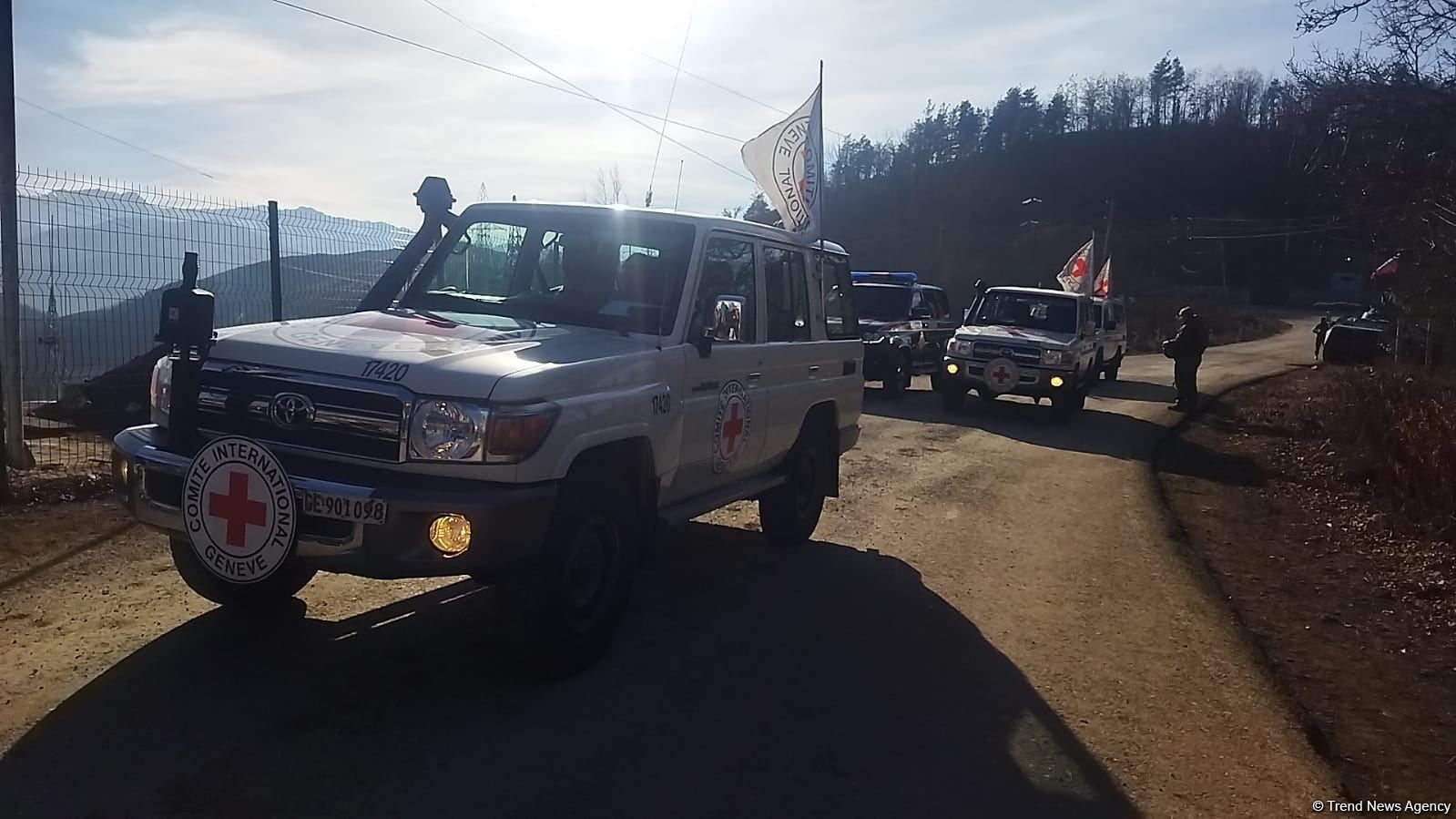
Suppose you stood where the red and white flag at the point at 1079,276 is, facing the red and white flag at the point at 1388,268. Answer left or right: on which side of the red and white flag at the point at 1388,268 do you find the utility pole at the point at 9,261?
right

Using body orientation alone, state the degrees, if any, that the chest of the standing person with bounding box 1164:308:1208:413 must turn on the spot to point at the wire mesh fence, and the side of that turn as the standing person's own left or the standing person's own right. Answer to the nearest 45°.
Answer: approximately 45° to the standing person's own left

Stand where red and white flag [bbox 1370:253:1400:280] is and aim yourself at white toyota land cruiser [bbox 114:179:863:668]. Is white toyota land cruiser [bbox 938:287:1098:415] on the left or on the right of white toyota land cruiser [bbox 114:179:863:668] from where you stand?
right

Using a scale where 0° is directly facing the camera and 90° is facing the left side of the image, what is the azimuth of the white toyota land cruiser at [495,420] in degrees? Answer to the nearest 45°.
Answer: approximately 45°

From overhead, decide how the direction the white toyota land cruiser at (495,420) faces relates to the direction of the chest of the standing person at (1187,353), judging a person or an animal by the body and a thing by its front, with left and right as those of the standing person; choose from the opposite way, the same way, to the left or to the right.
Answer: to the left

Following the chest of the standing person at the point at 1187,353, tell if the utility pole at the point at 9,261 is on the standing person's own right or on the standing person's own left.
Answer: on the standing person's own left

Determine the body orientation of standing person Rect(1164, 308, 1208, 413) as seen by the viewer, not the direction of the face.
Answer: to the viewer's left

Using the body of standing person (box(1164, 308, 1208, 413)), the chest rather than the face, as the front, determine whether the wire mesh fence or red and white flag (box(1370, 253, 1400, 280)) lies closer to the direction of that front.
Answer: the wire mesh fence

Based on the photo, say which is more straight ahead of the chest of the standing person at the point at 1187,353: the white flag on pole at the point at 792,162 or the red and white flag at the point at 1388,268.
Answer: the white flag on pole

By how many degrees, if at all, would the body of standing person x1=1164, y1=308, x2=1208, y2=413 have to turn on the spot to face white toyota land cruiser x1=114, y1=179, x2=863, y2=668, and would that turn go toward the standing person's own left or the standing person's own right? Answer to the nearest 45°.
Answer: approximately 90° to the standing person's own left

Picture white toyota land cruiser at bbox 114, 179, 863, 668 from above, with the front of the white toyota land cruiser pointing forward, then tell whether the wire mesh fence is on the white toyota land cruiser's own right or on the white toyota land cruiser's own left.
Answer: on the white toyota land cruiser's own right
